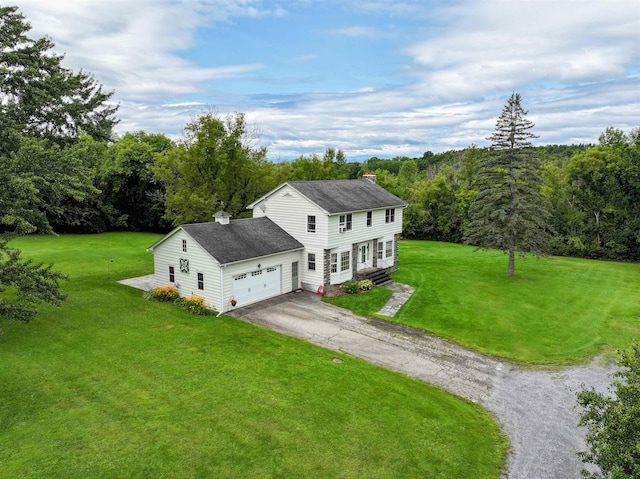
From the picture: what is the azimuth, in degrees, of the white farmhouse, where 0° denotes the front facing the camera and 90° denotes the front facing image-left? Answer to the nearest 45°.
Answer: approximately 315°

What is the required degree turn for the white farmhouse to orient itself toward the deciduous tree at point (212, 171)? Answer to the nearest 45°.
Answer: approximately 180°

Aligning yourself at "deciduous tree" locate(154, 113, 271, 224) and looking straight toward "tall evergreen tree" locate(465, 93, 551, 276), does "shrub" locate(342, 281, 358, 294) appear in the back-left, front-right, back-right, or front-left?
front-right

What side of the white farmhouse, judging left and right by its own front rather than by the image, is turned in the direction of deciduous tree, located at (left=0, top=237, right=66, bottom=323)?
right

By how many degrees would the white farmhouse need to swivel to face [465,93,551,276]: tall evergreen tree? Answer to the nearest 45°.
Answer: approximately 45° to its left

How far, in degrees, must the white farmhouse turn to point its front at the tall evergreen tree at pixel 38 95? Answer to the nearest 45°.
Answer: approximately 90° to its right

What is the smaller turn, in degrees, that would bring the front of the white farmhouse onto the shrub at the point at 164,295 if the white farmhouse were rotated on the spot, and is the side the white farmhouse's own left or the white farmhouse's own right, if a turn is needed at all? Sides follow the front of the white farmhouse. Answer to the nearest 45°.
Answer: approximately 135° to the white farmhouse's own right

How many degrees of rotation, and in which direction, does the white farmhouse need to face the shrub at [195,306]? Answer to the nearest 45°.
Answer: approximately 90° to its right

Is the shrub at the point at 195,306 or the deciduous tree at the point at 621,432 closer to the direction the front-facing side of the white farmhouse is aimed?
the deciduous tree
